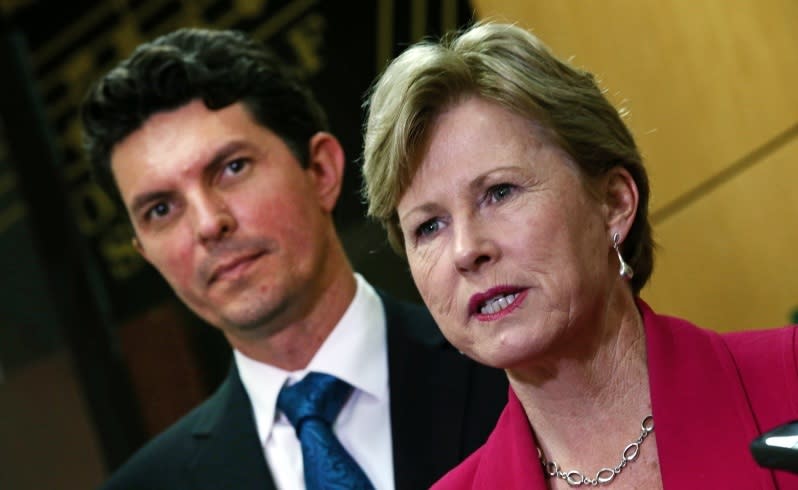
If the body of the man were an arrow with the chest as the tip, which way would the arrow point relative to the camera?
toward the camera

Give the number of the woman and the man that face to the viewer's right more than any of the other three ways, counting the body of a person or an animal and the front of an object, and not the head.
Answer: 0

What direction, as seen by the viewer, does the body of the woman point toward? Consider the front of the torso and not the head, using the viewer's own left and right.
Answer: facing the viewer and to the left of the viewer

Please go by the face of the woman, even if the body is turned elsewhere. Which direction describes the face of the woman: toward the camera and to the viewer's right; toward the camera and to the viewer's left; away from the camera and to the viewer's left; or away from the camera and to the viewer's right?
toward the camera and to the viewer's left

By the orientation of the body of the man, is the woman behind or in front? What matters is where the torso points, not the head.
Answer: in front

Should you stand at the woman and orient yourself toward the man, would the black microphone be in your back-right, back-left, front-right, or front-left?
back-left

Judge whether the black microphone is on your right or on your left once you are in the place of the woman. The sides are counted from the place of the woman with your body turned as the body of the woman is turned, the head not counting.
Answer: on your left

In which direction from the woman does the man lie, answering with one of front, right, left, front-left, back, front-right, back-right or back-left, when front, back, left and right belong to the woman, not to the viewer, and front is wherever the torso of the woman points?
right
